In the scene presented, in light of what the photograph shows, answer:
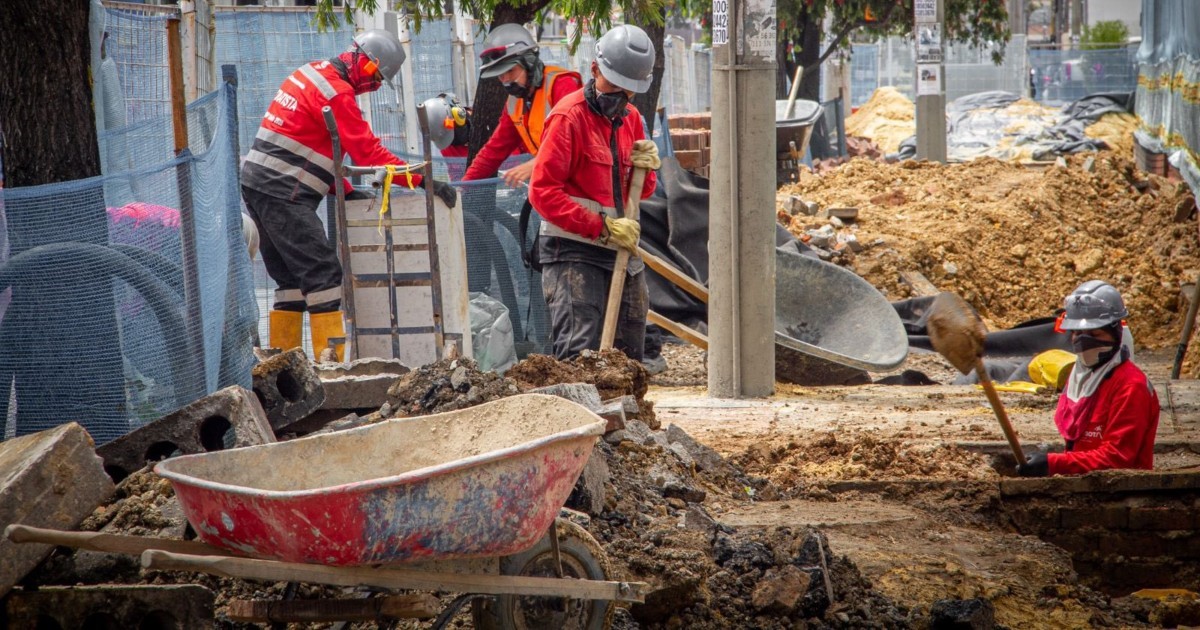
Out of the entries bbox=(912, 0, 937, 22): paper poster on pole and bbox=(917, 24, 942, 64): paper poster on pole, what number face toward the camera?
2

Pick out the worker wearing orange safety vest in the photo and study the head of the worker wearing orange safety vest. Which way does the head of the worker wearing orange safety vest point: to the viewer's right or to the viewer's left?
to the viewer's left

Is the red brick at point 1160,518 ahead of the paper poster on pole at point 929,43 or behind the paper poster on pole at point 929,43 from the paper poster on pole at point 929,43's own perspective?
ahead

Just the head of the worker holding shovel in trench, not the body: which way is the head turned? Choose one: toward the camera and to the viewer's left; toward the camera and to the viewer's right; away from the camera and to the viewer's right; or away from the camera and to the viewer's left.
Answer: toward the camera and to the viewer's left

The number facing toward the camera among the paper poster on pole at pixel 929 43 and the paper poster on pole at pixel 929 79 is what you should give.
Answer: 2

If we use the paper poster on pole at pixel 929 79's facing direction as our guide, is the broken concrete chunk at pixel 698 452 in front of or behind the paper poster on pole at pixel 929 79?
in front

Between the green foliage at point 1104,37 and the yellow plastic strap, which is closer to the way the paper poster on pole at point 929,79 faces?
the yellow plastic strap

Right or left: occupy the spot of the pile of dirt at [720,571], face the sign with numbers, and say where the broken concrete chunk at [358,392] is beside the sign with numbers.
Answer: left

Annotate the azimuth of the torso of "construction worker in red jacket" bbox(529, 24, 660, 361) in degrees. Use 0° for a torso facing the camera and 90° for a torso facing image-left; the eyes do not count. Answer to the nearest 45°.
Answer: approximately 315°

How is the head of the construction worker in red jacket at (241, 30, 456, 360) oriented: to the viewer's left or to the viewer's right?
to the viewer's right

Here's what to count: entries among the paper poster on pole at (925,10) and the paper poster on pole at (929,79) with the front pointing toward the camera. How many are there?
2

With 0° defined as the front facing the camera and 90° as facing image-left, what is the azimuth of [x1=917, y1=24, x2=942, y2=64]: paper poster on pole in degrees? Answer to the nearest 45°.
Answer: approximately 0°
